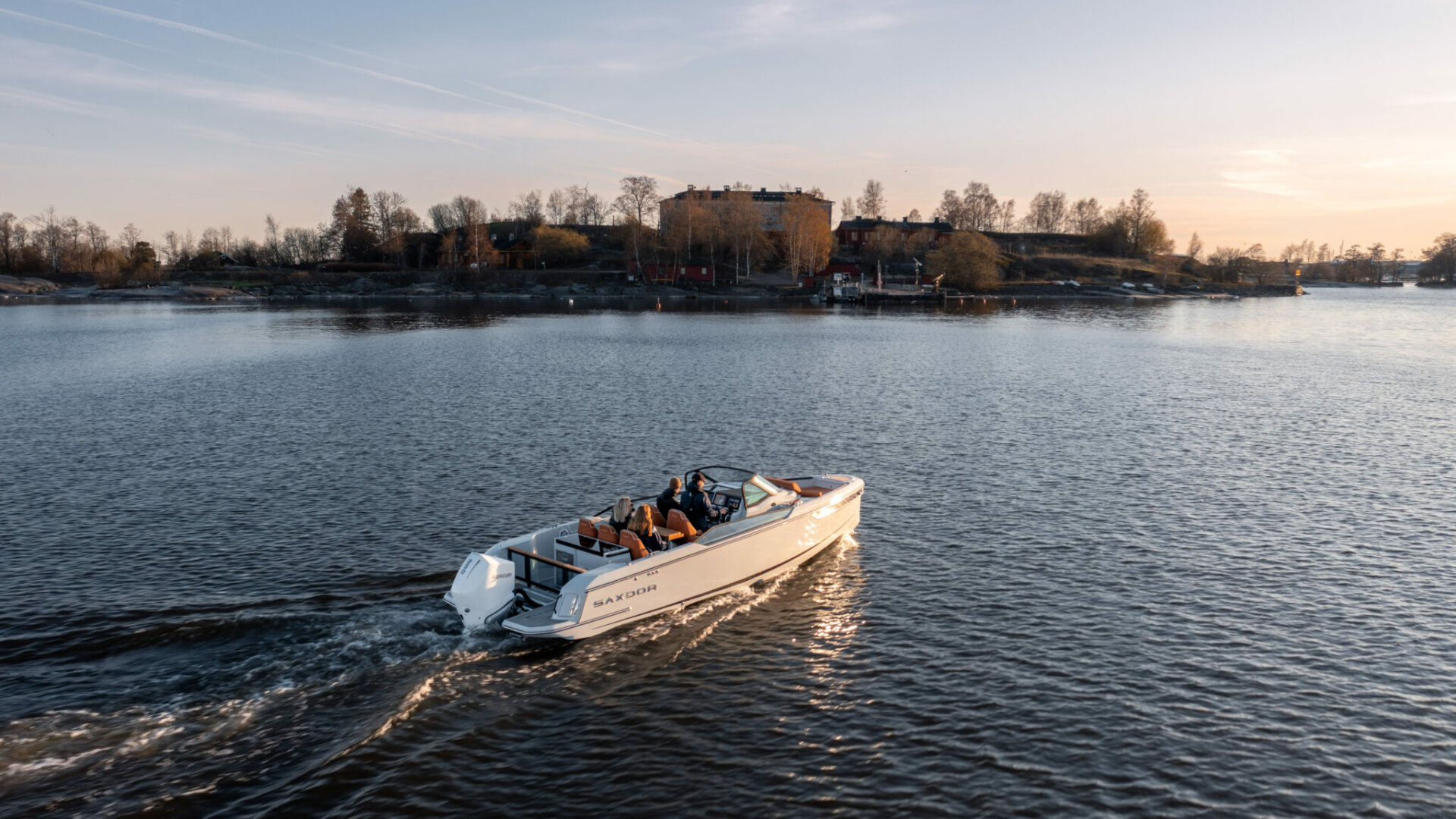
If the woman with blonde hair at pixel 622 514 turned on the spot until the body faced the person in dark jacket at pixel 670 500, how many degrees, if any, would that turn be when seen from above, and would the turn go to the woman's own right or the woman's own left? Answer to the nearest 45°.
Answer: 0° — they already face them

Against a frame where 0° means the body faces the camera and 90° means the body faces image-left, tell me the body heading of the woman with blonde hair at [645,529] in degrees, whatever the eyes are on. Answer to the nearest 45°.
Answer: approximately 225°

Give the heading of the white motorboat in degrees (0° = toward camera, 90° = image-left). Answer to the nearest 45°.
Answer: approximately 225°

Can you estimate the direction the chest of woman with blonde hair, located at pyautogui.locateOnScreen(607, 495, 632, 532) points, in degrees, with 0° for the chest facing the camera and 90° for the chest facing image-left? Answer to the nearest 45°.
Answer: approximately 225°

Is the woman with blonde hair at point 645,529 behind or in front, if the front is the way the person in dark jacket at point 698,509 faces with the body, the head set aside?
behind

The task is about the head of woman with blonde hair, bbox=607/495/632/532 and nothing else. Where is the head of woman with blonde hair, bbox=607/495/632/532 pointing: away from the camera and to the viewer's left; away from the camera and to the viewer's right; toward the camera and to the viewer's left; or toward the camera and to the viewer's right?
away from the camera and to the viewer's right
